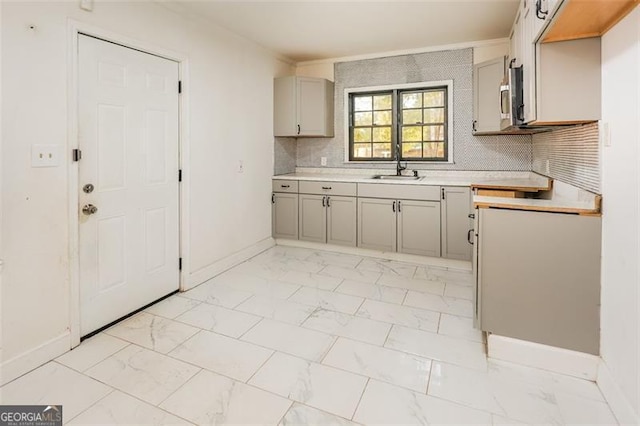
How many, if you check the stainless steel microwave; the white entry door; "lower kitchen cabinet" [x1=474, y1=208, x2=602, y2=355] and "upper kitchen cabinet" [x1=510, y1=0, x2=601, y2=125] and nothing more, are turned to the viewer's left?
3

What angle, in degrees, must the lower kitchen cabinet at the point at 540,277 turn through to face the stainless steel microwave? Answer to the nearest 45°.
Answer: approximately 90° to its right

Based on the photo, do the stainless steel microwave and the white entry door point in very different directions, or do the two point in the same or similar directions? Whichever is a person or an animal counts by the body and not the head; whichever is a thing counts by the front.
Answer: very different directions

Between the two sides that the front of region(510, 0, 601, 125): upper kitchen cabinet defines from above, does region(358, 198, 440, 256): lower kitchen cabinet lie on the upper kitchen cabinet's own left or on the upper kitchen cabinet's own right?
on the upper kitchen cabinet's own right

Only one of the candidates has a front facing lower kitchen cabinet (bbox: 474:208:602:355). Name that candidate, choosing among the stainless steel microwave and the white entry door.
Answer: the white entry door

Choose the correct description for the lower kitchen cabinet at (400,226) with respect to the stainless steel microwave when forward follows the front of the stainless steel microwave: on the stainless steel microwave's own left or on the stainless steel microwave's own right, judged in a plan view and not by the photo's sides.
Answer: on the stainless steel microwave's own right

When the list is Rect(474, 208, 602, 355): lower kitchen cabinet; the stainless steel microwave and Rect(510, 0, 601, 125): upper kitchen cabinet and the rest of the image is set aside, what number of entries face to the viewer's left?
3

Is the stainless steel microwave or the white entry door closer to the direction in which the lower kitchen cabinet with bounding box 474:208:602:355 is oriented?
the white entry door

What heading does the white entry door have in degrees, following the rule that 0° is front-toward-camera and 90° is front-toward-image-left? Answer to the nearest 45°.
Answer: approximately 315°

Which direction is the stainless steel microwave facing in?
to the viewer's left

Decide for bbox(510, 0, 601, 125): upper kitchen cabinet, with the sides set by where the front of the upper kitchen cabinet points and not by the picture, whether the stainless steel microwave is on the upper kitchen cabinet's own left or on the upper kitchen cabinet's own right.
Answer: on the upper kitchen cabinet's own right

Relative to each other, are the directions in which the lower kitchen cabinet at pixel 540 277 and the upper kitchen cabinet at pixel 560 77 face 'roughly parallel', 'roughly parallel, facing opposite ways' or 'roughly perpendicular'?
roughly parallel
